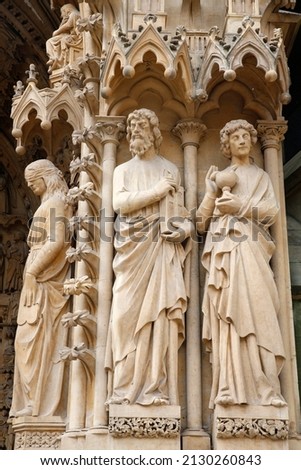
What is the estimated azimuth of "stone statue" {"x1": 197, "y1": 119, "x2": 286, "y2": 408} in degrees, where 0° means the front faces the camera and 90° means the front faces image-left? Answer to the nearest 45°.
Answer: approximately 0°

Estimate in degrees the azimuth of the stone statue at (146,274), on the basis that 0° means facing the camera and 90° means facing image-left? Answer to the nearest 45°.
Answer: approximately 0°

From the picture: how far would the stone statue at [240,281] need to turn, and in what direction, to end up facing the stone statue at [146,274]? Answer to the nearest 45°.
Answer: approximately 90° to its right

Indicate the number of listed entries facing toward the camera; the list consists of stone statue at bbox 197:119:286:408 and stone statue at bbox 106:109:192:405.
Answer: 2
